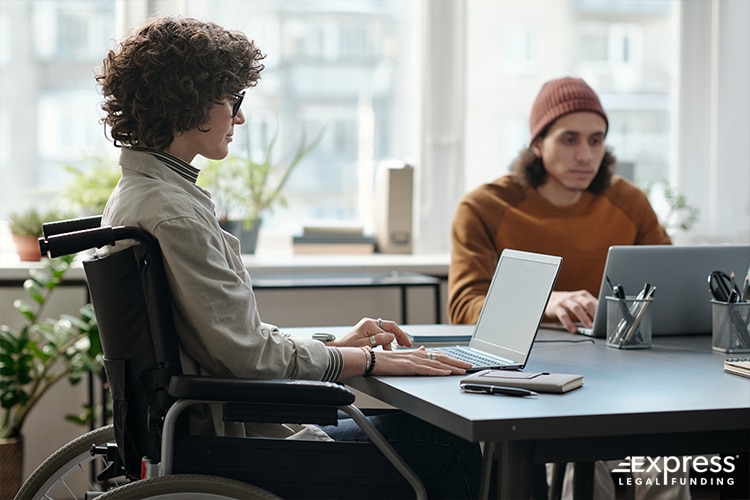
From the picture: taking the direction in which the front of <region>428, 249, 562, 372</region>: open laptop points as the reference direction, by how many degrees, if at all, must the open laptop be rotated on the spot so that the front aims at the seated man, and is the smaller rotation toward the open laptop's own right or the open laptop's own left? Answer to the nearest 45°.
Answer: approximately 135° to the open laptop's own right

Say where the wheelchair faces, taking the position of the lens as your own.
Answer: facing to the right of the viewer

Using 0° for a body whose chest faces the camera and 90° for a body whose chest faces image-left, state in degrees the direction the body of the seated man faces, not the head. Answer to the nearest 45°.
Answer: approximately 315°

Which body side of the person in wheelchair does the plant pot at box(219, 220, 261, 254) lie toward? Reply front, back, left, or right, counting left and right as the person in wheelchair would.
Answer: left

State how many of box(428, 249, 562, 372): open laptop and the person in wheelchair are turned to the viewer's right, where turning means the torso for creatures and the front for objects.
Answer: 1

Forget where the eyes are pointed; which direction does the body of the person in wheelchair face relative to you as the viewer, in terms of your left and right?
facing to the right of the viewer

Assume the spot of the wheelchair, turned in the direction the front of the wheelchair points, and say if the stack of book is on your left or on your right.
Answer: on your left

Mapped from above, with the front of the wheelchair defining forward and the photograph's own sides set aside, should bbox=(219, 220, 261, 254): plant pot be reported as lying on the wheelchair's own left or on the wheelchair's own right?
on the wheelchair's own left

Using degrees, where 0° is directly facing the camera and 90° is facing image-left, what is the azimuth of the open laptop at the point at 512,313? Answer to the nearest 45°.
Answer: approximately 45°

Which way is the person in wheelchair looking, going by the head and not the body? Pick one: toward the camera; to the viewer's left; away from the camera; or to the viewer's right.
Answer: to the viewer's right

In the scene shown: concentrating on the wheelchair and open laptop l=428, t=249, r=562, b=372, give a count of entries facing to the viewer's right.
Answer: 1
